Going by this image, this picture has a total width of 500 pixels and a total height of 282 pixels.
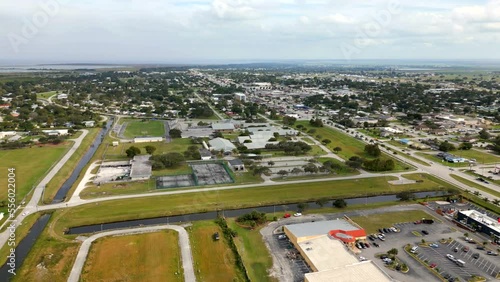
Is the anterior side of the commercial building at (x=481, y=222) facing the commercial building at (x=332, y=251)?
yes

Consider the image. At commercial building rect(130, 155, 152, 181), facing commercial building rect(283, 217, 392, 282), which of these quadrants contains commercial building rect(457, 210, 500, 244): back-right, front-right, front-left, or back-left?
front-left

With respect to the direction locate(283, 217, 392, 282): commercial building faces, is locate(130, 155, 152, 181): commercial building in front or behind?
behind

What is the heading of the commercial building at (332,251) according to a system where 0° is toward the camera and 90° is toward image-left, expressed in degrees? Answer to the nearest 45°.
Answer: approximately 270°

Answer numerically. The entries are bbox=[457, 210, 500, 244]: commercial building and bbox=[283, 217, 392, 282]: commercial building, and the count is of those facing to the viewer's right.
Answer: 1

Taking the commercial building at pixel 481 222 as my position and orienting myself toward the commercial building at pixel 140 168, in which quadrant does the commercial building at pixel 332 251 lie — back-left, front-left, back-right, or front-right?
front-left

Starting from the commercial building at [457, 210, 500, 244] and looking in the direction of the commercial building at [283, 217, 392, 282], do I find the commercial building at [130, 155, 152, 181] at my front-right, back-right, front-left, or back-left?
front-right

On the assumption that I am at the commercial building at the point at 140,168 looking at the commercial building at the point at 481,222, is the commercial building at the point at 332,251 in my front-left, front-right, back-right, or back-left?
front-right

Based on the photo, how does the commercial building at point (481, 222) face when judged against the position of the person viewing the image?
facing the viewer and to the left of the viewer

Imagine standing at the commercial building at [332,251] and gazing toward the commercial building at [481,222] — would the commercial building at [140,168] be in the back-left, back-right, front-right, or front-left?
back-left

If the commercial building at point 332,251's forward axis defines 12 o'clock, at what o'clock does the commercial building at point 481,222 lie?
the commercial building at point 481,222 is roughly at 11 o'clock from the commercial building at point 332,251.

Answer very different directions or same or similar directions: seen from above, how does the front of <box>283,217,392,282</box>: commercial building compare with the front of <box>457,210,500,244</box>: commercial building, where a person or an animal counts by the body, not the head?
very different directions
